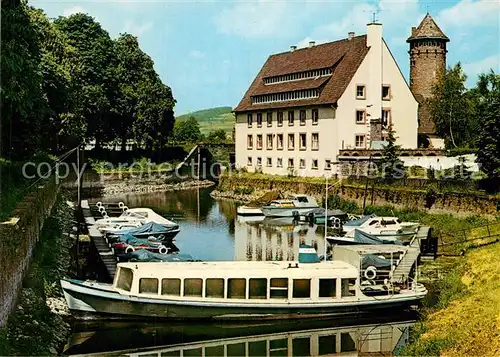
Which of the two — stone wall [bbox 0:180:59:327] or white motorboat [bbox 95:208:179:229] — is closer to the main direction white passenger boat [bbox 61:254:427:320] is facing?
the stone wall

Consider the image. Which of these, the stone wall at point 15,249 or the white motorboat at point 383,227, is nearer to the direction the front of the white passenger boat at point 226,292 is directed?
the stone wall

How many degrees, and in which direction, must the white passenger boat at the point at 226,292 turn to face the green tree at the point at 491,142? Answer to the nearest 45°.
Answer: approximately 135° to its right

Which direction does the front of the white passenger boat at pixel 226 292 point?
to the viewer's left

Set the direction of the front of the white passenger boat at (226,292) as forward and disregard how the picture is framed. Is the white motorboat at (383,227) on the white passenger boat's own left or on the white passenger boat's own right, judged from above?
on the white passenger boat's own right

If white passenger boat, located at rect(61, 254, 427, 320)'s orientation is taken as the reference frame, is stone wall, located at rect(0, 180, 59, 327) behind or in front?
in front

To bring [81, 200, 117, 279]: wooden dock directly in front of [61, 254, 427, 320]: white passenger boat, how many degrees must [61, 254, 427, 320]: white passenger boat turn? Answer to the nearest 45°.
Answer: approximately 45° to its right

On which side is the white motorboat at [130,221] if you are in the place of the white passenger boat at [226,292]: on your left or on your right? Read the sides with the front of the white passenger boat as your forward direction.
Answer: on your right
